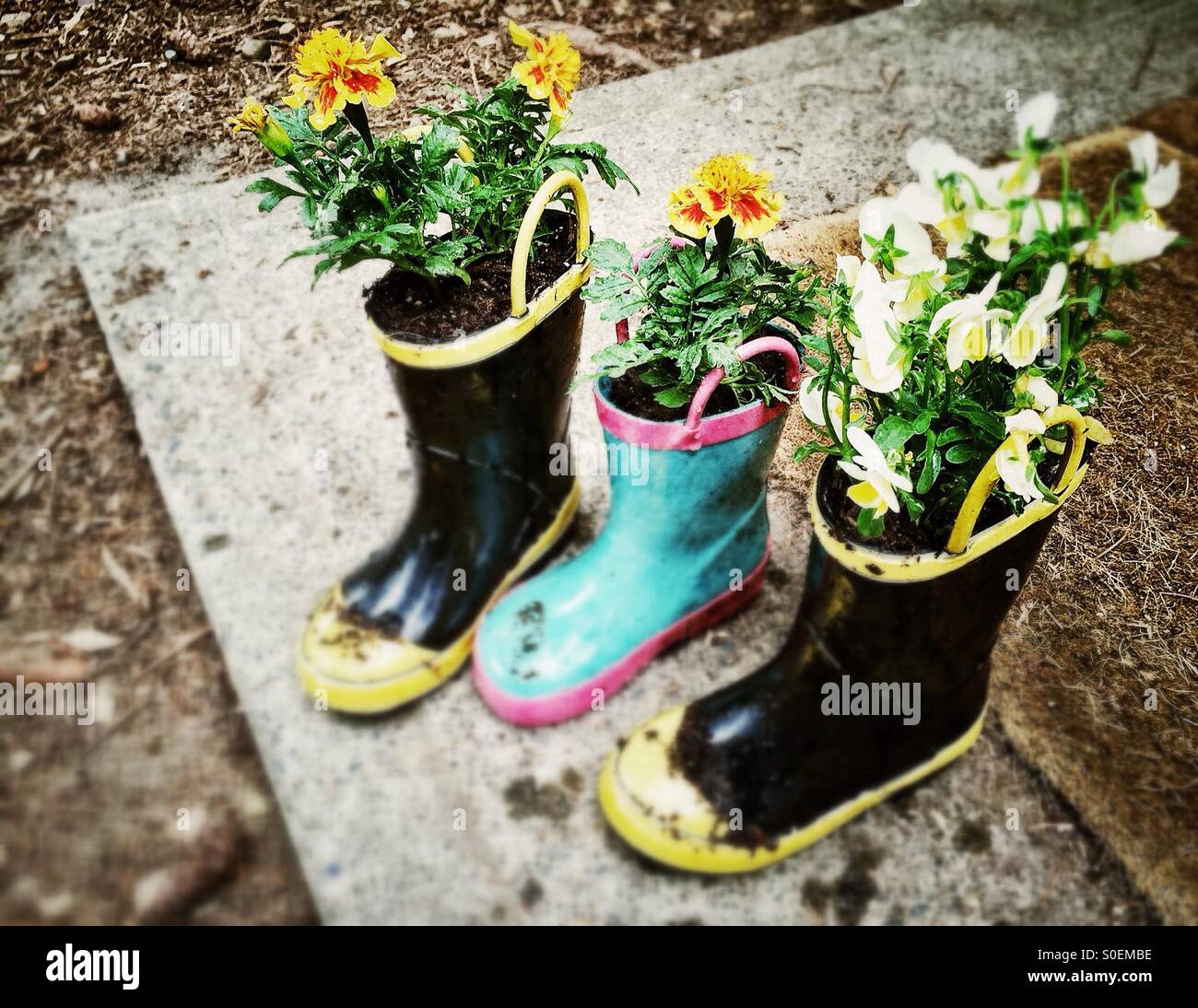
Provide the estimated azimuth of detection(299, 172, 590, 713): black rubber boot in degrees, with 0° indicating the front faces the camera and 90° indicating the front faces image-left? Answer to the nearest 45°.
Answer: approximately 45°

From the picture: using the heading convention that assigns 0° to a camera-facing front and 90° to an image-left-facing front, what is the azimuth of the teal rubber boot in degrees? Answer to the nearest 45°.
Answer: approximately 45°

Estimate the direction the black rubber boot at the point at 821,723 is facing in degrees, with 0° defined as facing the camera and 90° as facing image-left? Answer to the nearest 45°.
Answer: approximately 45°
